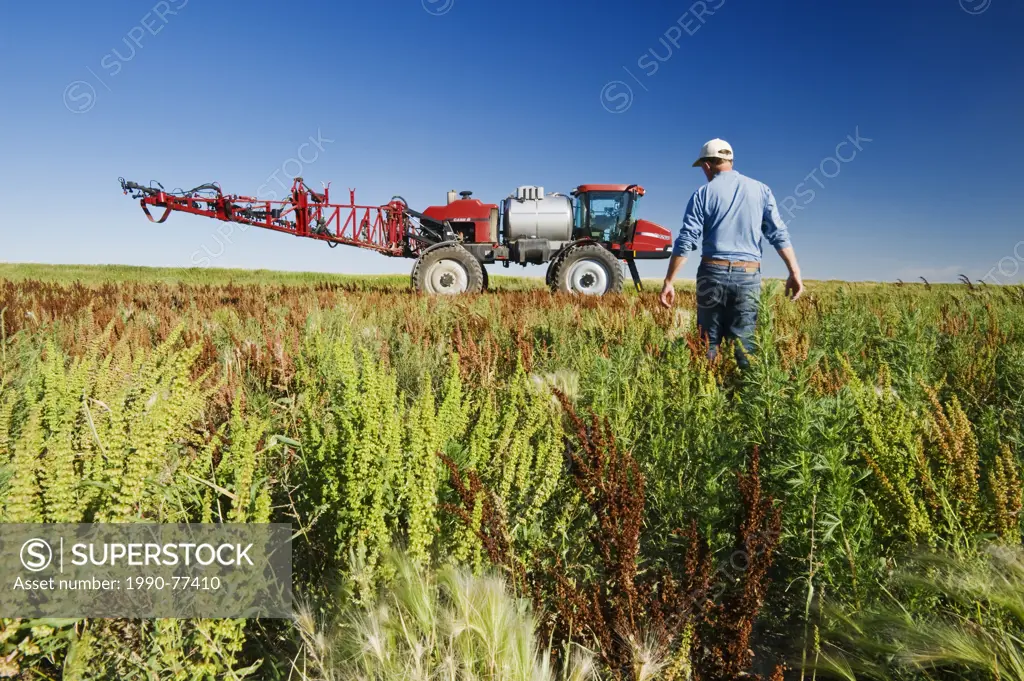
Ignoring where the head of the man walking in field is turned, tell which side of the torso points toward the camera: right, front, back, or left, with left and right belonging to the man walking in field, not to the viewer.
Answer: back
